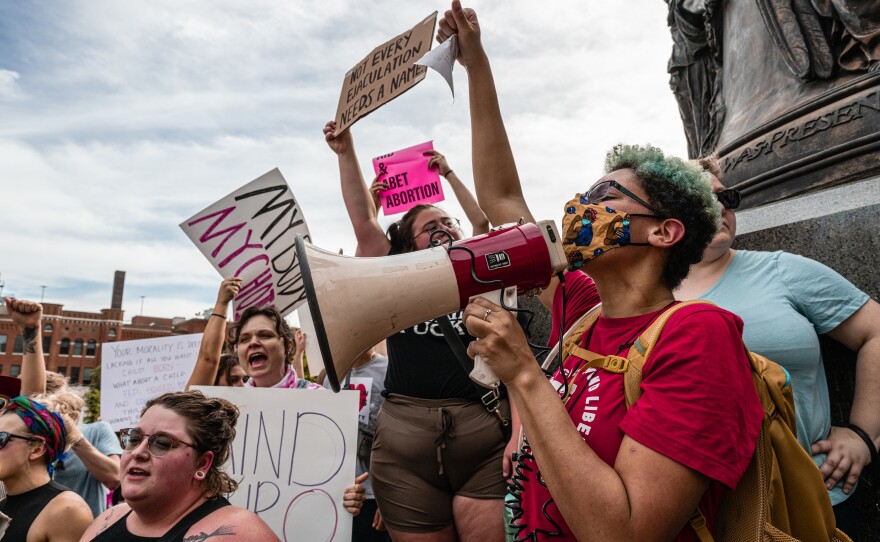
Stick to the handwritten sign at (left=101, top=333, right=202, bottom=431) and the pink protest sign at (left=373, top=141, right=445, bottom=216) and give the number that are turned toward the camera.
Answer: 2

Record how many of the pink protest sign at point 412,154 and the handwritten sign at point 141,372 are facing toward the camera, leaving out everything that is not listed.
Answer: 2

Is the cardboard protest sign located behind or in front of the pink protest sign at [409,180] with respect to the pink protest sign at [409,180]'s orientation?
in front

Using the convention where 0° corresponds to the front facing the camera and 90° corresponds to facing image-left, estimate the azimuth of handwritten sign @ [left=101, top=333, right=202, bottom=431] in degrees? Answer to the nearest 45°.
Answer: approximately 0°

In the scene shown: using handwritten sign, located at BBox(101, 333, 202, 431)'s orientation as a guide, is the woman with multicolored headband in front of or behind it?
in front

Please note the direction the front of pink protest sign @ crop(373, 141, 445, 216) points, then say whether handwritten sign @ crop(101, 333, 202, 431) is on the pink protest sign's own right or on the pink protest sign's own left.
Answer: on the pink protest sign's own right
